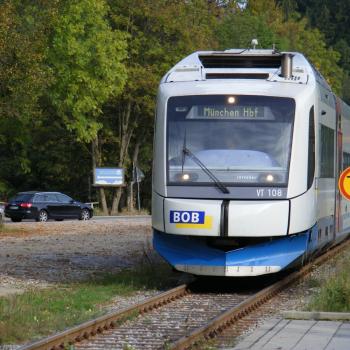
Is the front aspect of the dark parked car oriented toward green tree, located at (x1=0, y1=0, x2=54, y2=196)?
no
